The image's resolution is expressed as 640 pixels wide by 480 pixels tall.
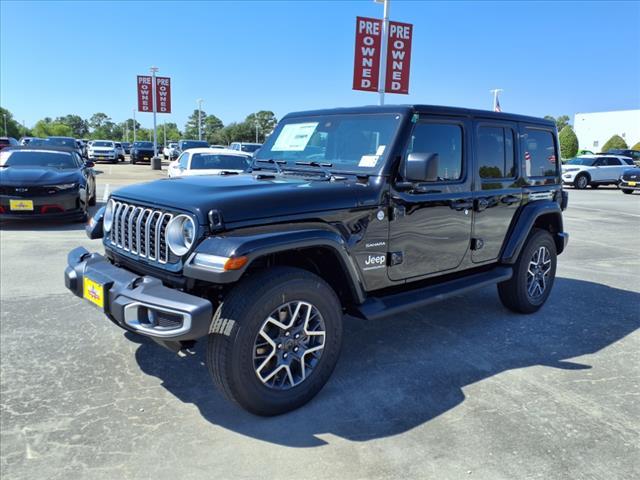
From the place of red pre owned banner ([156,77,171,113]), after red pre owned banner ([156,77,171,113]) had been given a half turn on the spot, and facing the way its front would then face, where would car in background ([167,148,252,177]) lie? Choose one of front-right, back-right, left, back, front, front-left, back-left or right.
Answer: back

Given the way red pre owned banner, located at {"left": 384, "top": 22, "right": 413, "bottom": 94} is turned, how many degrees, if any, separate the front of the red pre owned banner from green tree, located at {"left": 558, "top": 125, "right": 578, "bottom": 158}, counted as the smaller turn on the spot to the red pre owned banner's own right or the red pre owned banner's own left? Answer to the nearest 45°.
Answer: approximately 135° to the red pre owned banner's own left

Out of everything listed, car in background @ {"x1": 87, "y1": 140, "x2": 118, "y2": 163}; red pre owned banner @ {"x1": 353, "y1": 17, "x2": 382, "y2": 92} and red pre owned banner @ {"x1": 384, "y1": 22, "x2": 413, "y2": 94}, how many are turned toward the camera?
3

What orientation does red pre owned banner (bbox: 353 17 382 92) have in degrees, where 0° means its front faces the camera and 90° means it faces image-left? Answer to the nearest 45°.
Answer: approximately 0°

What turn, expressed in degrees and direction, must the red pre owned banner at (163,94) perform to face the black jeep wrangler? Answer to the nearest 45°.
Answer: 0° — it already faces it

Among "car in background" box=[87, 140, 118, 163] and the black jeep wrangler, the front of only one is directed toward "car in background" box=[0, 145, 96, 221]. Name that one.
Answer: "car in background" box=[87, 140, 118, 163]

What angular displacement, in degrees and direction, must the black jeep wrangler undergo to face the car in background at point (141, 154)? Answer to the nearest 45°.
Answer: approximately 135° to its right

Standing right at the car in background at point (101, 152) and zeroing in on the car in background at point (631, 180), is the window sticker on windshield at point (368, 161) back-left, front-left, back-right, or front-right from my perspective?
front-right

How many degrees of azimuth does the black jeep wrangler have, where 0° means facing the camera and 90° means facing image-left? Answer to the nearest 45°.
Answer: approximately 45°

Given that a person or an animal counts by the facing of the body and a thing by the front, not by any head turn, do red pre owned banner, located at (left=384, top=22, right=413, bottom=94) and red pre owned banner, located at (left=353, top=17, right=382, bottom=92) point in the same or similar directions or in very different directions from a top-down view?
same or similar directions

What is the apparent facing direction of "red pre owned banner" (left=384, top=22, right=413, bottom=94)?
toward the camera

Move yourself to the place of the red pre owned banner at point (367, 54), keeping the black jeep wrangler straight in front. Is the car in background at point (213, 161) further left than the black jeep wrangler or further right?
right

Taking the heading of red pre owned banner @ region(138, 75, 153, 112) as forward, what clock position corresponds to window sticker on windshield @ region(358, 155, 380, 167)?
The window sticker on windshield is roughly at 12 o'clock from the red pre owned banner.

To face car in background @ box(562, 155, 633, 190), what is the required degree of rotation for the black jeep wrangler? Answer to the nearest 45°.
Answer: approximately 180°

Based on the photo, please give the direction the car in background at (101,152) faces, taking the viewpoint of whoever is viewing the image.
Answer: facing the viewer

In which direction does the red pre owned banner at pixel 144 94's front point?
toward the camera

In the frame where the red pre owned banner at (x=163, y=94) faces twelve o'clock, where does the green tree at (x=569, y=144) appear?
The green tree is roughly at 9 o'clock from the red pre owned banner.
